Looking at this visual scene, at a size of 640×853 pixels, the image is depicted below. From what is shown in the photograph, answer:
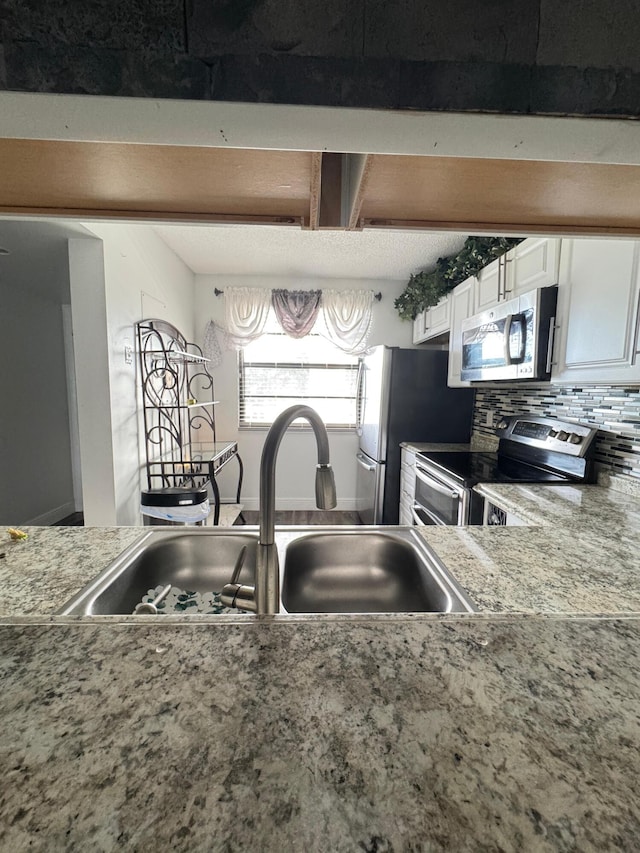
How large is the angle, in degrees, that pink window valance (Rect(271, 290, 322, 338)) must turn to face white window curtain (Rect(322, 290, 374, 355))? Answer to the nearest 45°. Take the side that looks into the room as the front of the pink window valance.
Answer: approximately 90° to its left

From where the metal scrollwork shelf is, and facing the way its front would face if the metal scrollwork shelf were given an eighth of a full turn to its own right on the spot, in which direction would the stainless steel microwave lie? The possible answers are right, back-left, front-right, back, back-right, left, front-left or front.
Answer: front

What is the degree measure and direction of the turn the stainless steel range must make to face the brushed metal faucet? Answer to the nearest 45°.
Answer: approximately 45° to its left

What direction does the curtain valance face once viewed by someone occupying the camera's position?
facing the viewer

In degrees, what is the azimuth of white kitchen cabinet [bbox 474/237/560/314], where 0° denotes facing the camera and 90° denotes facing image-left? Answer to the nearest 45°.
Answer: approximately 45°

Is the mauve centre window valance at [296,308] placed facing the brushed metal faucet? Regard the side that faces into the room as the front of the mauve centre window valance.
yes

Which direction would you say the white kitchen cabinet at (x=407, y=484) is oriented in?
to the viewer's left

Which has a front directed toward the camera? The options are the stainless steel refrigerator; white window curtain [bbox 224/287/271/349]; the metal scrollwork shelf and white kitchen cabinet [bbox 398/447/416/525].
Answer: the white window curtain

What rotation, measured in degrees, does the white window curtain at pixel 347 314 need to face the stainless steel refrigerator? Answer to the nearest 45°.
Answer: approximately 45° to its left

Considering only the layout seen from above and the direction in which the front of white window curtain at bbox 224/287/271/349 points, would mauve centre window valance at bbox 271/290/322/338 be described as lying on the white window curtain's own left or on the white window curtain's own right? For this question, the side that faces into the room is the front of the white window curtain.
on the white window curtain's own left

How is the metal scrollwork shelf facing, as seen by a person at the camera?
facing to the right of the viewer

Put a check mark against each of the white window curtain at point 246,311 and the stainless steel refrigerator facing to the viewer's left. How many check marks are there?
1

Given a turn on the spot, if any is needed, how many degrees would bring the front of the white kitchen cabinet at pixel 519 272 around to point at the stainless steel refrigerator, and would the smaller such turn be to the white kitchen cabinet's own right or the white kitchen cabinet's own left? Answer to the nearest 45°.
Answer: approximately 90° to the white kitchen cabinet's own right

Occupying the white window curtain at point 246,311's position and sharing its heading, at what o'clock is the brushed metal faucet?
The brushed metal faucet is roughly at 12 o'clock from the white window curtain.

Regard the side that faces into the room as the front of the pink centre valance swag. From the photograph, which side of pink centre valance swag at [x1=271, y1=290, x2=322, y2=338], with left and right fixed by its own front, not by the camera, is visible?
front

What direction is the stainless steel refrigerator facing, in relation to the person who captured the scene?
facing to the left of the viewer

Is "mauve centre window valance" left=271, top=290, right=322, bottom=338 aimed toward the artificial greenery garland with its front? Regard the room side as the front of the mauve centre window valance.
no
